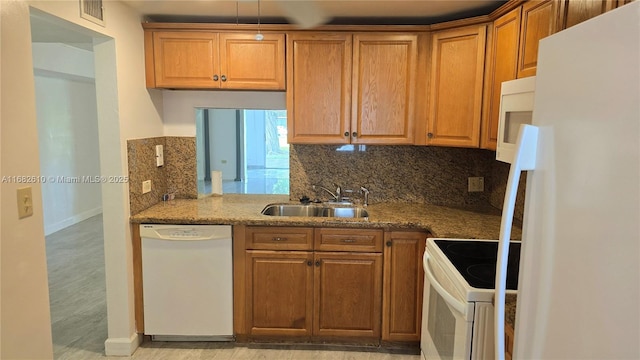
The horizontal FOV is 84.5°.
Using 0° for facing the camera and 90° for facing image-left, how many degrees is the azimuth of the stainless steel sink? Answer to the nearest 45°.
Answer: approximately 0°

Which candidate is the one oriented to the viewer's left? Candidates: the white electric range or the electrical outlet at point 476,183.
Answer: the white electric range

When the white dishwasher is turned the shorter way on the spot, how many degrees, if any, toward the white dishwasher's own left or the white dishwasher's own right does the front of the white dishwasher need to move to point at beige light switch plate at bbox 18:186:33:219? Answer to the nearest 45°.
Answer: approximately 45° to the white dishwasher's own right

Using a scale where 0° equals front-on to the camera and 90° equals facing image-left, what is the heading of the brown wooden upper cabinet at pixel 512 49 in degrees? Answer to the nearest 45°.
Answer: approximately 45°

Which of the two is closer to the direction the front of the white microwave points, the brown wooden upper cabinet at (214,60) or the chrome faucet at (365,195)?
the brown wooden upper cabinet

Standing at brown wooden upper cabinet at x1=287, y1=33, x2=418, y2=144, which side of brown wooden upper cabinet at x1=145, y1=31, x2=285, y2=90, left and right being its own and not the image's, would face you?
left

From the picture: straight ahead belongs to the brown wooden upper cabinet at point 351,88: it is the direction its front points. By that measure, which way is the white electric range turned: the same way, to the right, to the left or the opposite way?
to the right

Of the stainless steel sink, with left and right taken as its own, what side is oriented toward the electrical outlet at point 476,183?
left

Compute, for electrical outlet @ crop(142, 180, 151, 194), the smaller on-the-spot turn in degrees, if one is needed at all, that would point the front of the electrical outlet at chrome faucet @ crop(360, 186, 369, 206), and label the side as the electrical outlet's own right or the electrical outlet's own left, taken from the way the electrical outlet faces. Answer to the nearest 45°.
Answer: approximately 45° to the electrical outlet's own left

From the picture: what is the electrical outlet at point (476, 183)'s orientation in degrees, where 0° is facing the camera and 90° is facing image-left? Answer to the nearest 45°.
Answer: approximately 0°

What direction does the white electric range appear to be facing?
to the viewer's left
